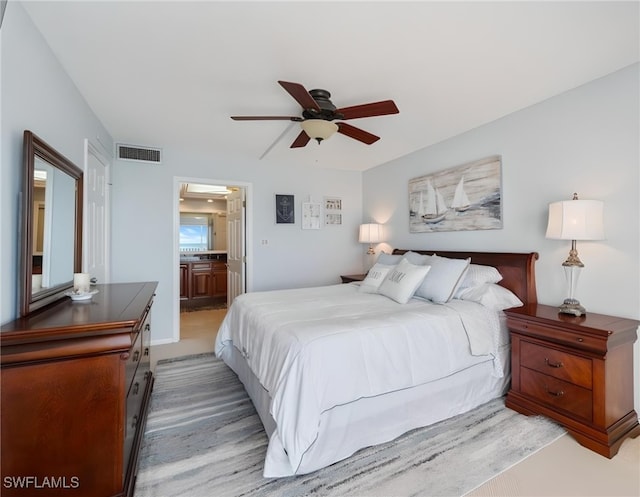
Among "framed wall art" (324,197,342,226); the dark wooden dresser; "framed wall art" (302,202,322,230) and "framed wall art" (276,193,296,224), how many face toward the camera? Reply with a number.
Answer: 3

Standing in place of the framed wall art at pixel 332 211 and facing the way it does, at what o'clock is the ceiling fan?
The ceiling fan is roughly at 12 o'clock from the framed wall art.

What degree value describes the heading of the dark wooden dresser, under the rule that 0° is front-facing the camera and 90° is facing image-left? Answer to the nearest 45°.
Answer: approximately 270°

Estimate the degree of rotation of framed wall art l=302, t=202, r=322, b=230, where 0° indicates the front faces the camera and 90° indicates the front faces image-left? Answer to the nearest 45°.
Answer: approximately 0°

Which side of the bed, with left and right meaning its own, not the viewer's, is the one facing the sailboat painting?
back

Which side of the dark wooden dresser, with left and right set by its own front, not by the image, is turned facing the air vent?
left

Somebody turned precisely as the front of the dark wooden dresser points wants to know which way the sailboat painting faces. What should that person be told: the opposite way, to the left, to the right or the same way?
the opposite way

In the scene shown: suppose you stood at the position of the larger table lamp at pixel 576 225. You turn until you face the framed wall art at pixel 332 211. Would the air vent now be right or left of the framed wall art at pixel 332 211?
left

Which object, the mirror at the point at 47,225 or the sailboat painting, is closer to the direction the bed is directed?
the mirror

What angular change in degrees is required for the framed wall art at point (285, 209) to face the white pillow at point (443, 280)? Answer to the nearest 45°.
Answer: approximately 45° to its left

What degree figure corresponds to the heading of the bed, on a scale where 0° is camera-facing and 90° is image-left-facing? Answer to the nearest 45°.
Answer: approximately 45°
